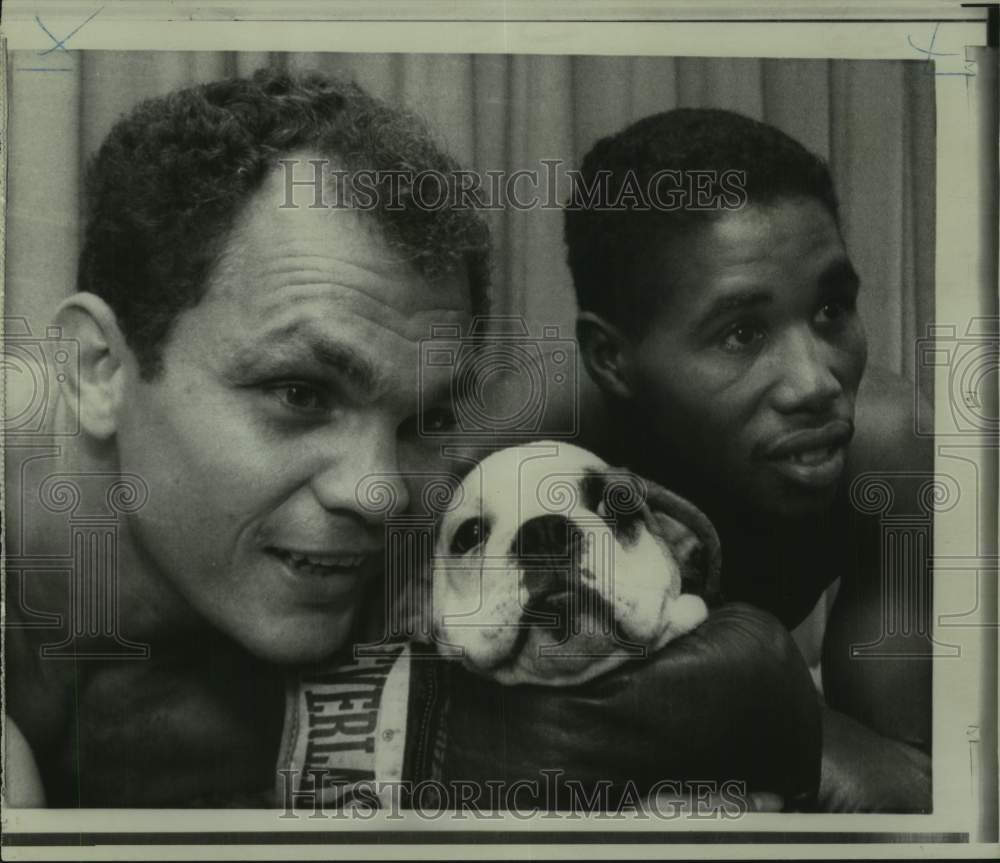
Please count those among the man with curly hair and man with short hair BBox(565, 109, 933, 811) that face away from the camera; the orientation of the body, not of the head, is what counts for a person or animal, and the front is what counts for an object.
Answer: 0

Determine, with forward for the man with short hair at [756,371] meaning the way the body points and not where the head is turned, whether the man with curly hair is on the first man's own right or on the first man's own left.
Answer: on the first man's own right

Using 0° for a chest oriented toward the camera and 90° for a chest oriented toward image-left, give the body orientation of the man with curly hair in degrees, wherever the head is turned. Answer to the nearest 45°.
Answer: approximately 315°

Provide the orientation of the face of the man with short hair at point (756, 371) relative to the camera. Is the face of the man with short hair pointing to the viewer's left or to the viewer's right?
to the viewer's right

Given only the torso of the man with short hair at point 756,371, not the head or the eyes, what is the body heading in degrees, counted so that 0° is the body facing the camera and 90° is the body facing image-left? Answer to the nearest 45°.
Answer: approximately 315°

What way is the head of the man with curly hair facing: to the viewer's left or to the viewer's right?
to the viewer's right
